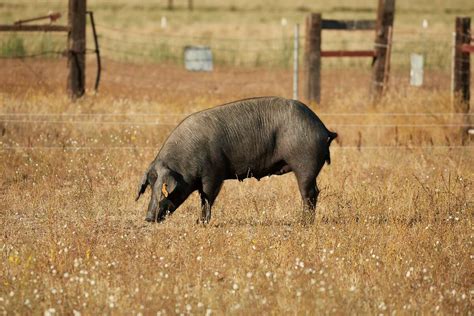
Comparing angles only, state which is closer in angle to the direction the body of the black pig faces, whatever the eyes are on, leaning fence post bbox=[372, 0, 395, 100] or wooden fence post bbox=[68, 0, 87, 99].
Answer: the wooden fence post

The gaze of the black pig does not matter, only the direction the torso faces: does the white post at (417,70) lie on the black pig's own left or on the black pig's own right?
on the black pig's own right

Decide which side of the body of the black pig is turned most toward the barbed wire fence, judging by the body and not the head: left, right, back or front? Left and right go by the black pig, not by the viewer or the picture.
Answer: right

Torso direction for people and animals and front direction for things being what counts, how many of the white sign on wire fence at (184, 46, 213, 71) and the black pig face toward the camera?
1

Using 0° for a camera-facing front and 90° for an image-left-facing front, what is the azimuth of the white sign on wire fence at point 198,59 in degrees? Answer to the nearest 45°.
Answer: approximately 0°

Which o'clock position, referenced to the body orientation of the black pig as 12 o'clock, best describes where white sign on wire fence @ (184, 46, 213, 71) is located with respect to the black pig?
The white sign on wire fence is roughly at 3 o'clock from the black pig.

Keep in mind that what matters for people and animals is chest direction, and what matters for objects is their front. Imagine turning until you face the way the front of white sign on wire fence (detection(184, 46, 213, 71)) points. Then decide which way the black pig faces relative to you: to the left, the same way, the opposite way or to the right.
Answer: to the right

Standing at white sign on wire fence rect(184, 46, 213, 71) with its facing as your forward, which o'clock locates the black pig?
The black pig is roughly at 12 o'clock from the white sign on wire fence.

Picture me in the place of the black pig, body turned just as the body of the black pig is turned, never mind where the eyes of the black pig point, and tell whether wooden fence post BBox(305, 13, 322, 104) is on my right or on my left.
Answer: on my right

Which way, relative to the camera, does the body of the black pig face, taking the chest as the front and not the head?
to the viewer's left
